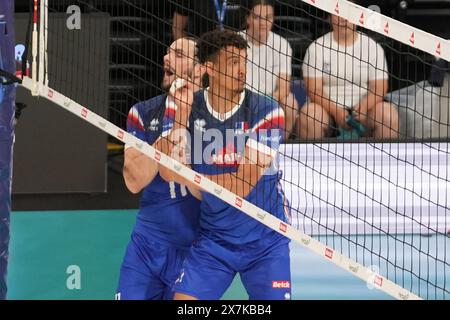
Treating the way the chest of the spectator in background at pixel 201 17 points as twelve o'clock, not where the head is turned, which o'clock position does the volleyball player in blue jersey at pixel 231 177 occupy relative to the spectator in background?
The volleyball player in blue jersey is roughly at 12 o'clock from the spectator in background.

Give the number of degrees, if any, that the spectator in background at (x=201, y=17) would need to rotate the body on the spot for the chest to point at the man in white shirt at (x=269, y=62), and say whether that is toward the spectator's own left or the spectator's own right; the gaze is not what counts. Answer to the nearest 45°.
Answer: approximately 45° to the spectator's own left

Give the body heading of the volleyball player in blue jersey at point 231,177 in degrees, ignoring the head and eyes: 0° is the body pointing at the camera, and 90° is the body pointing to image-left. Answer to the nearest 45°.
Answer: approximately 0°

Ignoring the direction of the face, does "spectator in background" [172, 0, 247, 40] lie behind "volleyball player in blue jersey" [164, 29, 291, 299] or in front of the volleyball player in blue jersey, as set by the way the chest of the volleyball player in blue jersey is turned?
behind

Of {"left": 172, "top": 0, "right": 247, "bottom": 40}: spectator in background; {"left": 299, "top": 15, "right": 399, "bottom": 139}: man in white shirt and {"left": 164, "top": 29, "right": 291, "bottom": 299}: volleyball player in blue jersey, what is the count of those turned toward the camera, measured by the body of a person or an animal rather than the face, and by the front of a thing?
3

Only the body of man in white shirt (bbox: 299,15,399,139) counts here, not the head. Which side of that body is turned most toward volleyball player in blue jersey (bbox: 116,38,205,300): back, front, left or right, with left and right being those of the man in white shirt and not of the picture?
front

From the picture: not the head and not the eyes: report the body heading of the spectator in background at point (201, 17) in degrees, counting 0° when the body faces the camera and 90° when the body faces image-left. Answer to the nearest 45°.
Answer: approximately 0°

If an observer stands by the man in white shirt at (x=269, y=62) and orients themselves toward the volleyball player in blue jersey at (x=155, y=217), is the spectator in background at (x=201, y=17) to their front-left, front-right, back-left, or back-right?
back-right

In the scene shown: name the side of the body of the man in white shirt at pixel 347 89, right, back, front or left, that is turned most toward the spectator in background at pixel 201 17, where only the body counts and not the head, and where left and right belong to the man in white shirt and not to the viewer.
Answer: right

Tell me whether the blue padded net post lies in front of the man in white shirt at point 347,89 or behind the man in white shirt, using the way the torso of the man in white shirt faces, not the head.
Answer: in front
